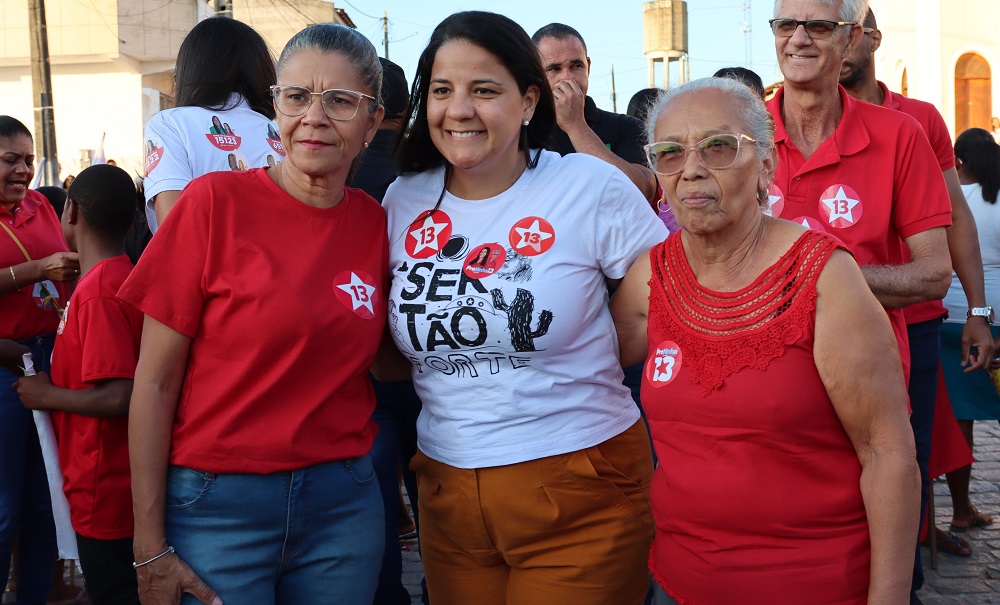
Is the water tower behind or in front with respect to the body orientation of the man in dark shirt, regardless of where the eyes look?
behind

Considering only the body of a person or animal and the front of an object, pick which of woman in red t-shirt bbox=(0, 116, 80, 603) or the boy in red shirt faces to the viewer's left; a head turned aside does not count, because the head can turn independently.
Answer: the boy in red shirt

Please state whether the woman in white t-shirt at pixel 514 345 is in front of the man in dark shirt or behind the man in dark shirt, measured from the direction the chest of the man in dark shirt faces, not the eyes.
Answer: in front

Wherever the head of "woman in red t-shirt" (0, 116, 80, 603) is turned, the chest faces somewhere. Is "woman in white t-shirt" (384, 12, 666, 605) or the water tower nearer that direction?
the woman in white t-shirt

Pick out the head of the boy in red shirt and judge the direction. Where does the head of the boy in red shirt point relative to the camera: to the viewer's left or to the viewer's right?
to the viewer's left

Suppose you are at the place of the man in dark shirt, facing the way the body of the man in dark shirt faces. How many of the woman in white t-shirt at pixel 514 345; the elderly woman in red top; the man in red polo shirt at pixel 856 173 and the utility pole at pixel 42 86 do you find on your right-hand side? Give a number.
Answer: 1

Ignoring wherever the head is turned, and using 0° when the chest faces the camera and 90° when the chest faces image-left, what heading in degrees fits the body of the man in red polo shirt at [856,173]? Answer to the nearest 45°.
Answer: approximately 45°

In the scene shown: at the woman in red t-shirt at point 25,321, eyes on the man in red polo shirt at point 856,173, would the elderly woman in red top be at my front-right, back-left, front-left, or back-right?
front-right

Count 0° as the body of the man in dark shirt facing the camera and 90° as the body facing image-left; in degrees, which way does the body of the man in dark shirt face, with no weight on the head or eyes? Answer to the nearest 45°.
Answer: approximately 45°

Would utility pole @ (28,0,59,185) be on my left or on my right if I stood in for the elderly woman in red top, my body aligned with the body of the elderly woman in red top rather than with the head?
on my right
